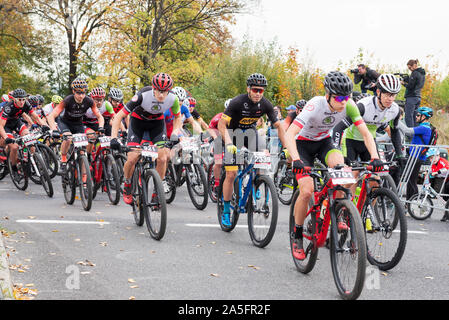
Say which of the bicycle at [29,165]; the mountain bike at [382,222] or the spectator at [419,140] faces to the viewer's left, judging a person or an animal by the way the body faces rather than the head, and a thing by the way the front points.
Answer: the spectator

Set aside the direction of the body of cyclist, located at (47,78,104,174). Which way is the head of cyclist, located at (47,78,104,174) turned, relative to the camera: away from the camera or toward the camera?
toward the camera

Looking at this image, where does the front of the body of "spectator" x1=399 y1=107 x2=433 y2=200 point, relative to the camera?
to the viewer's left

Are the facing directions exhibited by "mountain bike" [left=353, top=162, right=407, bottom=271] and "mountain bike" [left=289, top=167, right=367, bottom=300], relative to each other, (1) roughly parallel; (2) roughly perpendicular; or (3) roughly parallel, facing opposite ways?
roughly parallel

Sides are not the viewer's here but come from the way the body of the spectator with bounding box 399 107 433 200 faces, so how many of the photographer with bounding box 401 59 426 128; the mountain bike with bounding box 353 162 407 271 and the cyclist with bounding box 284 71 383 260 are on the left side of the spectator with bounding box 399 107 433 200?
2

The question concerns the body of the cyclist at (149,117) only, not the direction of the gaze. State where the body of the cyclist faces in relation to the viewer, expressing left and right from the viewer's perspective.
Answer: facing the viewer

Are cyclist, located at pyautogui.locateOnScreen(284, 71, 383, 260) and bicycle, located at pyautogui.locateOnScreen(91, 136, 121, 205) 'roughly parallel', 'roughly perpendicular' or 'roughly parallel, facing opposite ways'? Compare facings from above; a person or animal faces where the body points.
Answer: roughly parallel

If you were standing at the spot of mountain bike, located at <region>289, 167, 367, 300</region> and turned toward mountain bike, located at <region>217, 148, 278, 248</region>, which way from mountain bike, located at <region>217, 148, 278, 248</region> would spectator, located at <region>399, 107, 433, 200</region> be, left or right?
right

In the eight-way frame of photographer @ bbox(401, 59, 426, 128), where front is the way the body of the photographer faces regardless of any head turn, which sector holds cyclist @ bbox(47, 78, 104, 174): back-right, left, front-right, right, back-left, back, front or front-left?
front-left

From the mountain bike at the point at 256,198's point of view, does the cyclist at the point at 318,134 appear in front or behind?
in front

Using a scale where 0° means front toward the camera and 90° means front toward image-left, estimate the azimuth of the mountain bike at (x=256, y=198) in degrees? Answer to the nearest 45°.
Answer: approximately 315°

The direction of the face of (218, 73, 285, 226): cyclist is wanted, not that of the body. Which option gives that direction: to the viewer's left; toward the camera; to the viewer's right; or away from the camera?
toward the camera

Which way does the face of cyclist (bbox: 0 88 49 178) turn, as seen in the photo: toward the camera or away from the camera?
toward the camera

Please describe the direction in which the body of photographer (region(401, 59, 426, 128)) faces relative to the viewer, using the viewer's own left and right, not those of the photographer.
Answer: facing to the left of the viewer

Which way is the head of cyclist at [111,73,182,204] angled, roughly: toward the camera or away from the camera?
toward the camera

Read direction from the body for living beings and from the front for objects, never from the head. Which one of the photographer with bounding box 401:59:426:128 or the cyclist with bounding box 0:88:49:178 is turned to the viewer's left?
the photographer

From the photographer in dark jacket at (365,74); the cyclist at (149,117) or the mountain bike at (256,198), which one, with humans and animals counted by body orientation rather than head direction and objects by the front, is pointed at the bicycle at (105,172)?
the photographer in dark jacket
